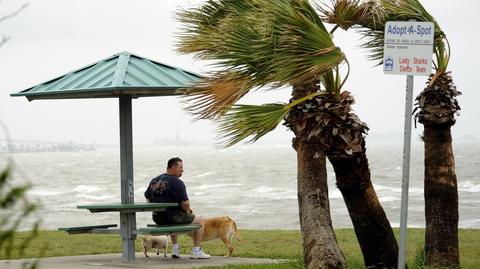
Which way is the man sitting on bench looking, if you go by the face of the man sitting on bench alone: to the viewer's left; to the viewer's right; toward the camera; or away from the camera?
to the viewer's right

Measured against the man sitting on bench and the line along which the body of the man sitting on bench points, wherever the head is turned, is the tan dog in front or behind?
in front

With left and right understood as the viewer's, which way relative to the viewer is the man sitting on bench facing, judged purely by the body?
facing away from the viewer and to the right of the viewer

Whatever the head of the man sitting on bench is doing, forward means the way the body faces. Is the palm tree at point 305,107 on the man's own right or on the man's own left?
on the man's own right
